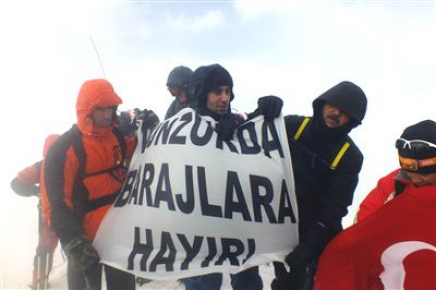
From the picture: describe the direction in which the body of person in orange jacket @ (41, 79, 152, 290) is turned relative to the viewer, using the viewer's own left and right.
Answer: facing the viewer and to the right of the viewer

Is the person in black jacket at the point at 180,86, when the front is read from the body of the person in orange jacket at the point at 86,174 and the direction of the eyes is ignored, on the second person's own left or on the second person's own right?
on the second person's own left

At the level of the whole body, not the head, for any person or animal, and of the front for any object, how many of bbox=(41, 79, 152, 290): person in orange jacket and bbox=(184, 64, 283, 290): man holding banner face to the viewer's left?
0

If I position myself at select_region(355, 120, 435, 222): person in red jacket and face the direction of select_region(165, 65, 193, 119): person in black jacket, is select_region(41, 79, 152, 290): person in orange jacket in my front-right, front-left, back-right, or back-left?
front-left

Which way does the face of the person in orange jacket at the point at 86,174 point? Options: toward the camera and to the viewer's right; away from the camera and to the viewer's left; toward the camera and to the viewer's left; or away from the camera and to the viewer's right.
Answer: toward the camera and to the viewer's right

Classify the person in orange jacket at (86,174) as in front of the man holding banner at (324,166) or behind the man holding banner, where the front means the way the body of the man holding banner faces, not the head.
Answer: in front

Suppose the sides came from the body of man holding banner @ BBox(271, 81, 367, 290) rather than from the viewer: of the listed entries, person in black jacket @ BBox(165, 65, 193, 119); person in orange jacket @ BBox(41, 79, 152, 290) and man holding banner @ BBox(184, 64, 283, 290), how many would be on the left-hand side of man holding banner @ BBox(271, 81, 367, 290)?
0

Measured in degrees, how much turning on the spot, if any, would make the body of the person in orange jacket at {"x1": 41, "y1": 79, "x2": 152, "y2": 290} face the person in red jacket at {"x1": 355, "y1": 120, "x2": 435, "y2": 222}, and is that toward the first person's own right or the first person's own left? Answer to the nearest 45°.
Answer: approximately 45° to the first person's own left

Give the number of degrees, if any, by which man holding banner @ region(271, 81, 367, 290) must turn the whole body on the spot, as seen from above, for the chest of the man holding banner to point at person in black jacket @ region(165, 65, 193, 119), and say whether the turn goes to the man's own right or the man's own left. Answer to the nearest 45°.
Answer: approximately 90° to the man's own right

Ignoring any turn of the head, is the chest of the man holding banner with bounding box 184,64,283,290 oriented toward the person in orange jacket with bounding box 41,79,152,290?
no

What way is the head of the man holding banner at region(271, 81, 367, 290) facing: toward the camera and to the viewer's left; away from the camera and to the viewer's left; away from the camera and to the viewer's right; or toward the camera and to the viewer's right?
toward the camera and to the viewer's left

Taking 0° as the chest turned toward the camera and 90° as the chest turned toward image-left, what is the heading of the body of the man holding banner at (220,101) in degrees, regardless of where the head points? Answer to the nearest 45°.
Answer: approximately 315°

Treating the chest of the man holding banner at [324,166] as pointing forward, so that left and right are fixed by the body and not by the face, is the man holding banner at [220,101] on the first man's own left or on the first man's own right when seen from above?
on the first man's own right
